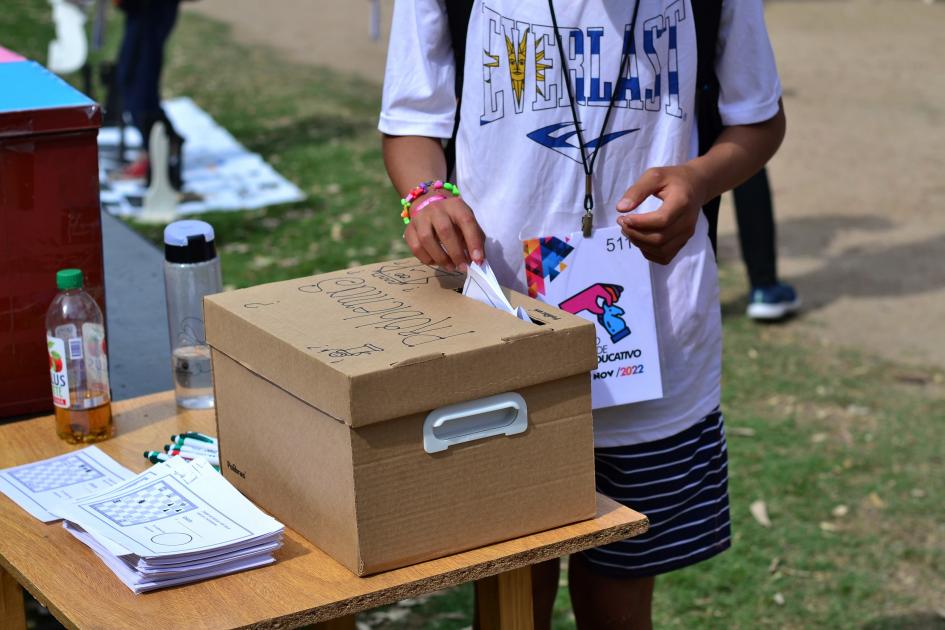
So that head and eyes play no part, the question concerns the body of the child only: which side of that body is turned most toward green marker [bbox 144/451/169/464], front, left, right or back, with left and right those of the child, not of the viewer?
right

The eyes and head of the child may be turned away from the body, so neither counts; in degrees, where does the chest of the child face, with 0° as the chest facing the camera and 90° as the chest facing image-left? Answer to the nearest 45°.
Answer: approximately 0°

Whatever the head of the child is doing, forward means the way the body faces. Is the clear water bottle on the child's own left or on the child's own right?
on the child's own right

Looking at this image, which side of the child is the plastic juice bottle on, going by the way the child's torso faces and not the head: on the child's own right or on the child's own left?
on the child's own right

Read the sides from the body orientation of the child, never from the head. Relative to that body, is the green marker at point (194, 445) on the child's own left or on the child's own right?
on the child's own right
